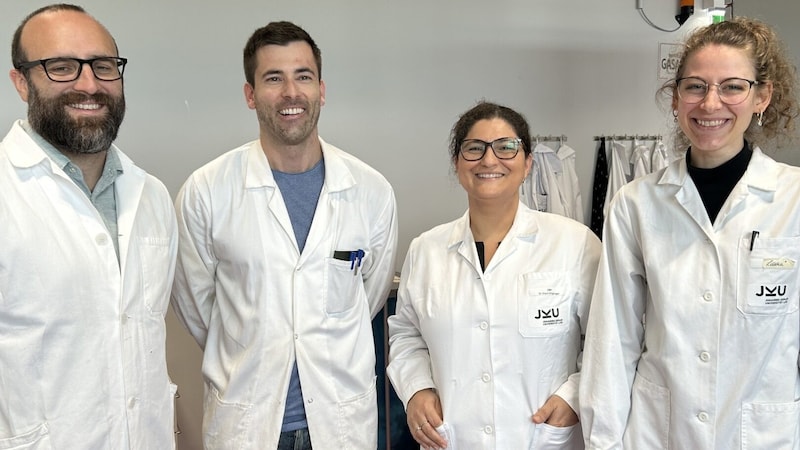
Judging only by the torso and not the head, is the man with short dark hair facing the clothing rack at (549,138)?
no

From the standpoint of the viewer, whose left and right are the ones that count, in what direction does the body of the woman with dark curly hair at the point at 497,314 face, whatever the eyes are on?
facing the viewer

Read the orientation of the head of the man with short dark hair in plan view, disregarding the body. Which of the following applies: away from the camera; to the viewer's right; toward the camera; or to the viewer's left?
toward the camera

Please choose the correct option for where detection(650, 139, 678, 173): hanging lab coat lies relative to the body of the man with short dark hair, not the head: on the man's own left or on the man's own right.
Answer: on the man's own left

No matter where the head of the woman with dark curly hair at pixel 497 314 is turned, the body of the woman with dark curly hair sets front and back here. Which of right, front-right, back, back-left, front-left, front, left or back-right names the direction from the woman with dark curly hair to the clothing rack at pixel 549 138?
back

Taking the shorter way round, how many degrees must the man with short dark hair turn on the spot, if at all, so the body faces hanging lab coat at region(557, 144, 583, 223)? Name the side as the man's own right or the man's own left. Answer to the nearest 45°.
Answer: approximately 135° to the man's own left

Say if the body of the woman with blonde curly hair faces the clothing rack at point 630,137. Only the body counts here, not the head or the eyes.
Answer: no

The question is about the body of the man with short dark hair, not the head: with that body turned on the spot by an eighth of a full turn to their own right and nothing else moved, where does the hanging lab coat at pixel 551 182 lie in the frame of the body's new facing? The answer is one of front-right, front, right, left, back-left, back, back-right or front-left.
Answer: back

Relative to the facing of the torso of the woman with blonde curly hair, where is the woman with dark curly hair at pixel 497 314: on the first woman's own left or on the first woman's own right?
on the first woman's own right

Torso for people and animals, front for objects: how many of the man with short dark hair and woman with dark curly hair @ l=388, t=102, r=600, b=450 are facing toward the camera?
2

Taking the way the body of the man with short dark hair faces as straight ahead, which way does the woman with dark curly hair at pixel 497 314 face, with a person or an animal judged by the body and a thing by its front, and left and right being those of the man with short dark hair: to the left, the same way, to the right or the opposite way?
the same way

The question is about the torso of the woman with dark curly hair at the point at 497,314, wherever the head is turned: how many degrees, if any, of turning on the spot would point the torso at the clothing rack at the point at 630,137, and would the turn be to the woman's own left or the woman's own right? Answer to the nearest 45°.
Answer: approximately 180°

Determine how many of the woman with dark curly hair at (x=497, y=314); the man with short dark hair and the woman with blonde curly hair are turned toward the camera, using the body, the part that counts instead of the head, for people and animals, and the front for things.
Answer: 3

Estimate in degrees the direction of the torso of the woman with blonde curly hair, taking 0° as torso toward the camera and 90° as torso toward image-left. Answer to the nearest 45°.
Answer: approximately 0°

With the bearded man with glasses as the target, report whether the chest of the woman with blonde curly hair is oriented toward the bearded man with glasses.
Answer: no

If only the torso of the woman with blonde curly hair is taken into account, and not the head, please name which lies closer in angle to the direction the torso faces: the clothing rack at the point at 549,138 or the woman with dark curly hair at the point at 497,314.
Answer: the woman with dark curly hair
